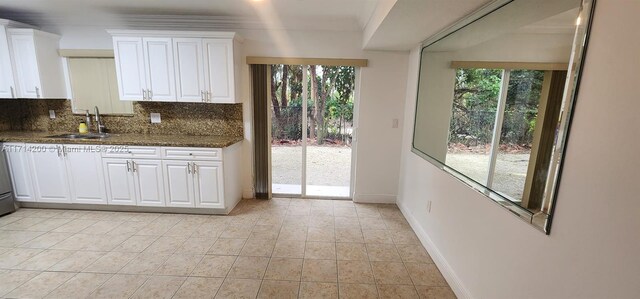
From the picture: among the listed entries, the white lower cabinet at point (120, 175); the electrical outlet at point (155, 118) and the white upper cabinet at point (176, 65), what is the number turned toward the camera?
3

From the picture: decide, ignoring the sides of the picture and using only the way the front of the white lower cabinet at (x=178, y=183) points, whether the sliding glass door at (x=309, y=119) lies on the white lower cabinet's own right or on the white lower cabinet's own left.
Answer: on the white lower cabinet's own left

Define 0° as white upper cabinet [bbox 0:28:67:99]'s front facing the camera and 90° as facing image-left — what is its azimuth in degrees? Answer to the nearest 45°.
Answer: approximately 45°

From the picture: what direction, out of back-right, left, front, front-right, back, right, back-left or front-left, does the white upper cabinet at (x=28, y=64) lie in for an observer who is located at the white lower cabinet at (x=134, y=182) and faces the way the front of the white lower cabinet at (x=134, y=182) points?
back-right

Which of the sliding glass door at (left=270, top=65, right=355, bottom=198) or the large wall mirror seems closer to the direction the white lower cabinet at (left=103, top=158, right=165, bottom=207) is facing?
the large wall mirror

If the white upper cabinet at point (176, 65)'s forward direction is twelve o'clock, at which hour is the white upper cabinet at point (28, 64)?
the white upper cabinet at point (28, 64) is roughly at 4 o'clock from the white upper cabinet at point (176, 65).

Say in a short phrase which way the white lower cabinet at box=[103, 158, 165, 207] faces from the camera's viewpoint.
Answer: facing the viewer

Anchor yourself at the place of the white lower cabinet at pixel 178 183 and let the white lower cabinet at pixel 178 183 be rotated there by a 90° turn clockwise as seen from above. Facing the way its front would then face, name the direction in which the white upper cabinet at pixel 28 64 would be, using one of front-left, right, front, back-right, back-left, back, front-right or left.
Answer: front-right

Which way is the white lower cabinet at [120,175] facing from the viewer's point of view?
toward the camera

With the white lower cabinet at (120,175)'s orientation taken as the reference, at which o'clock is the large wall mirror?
The large wall mirror is roughly at 11 o'clock from the white lower cabinet.

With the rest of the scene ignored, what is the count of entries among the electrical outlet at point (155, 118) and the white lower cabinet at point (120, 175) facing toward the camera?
2

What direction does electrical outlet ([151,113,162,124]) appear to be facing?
toward the camera

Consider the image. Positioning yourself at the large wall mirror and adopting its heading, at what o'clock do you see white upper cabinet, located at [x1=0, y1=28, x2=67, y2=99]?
The white upper cabinet is roughly at 1 o'clock from the large wall mirror.
